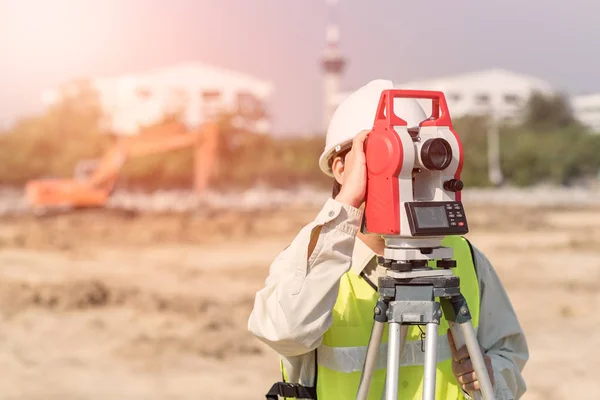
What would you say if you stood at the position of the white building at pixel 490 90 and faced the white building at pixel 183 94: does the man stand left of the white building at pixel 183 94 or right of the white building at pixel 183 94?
left

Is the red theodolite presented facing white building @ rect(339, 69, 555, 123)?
no

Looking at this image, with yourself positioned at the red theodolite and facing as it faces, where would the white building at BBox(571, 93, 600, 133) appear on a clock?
The white building is roughly at 8 o'clock from the red theodolite.

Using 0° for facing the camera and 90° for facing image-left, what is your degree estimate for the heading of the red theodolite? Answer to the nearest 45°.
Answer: approximately 315°

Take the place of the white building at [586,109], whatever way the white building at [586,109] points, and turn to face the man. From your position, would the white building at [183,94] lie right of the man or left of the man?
right

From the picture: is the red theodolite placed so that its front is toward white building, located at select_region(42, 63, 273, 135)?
no
